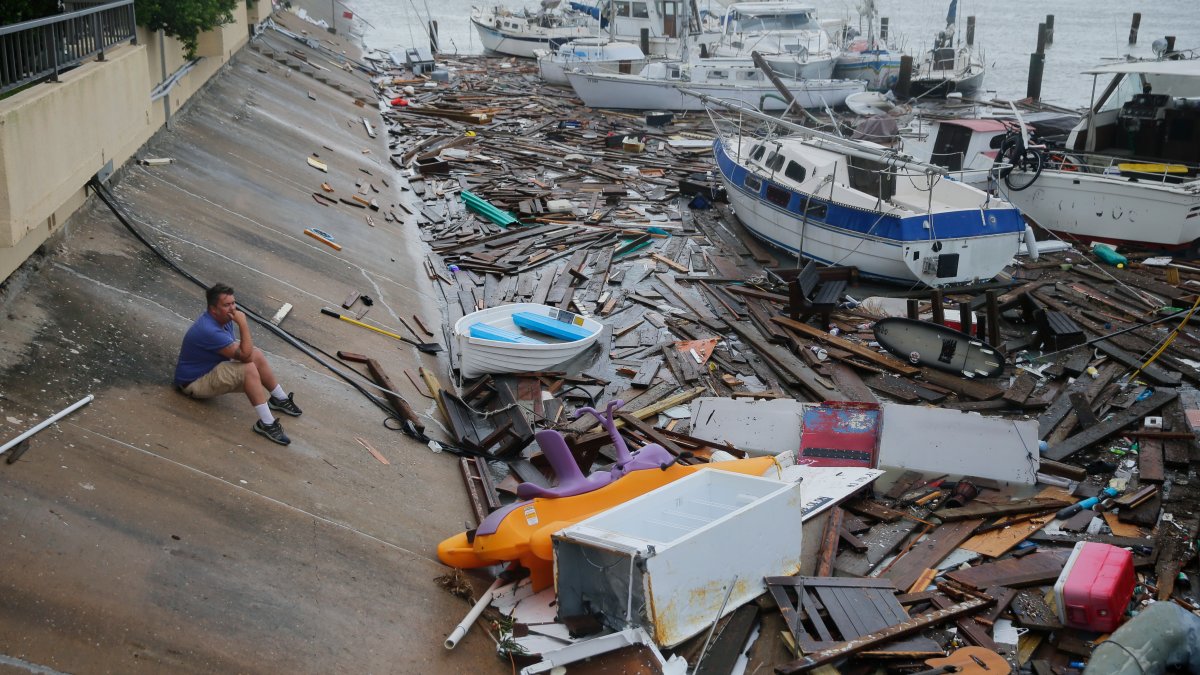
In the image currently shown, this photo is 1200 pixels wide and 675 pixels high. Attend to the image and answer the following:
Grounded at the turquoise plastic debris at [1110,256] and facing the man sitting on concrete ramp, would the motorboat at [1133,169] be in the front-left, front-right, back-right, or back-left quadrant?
back-right

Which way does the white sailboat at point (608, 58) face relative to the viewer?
to the viewer's left

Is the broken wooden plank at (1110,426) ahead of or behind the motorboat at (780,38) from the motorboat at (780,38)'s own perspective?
ahead

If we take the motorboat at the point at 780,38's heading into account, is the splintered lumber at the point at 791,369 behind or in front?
in front

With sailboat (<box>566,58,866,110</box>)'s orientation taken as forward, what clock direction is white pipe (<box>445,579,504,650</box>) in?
The white pipe is roughly at 9 o'clock from the sailboat.

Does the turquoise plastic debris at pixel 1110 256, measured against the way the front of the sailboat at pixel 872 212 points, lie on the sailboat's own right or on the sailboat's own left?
on the sailboat's own right

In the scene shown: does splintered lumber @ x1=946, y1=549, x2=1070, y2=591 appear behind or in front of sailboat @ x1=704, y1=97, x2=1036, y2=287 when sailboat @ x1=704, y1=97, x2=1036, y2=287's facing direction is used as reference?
behind

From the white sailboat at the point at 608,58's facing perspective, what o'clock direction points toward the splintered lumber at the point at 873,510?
The splintered lumber is roughly at 9 o'clock from the white sailboat.

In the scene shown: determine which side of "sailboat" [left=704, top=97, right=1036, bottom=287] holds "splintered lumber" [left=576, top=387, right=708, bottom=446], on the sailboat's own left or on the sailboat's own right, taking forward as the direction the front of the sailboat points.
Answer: on the sailboat's own left

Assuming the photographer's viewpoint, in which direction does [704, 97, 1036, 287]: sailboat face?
facing away from the viewer and to the left of the viewer

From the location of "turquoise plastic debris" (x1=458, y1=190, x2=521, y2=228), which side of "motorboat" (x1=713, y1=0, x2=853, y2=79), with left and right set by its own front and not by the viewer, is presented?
front

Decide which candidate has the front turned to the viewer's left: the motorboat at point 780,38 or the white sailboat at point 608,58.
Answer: the white sailboat at point 608,58

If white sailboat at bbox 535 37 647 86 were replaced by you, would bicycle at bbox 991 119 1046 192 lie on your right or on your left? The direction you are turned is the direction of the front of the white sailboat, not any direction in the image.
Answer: on your left

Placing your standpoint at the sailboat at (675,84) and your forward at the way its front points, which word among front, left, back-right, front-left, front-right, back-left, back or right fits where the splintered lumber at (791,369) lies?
left

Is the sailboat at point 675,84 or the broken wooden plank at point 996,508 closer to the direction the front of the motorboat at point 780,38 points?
the broken wooden plank

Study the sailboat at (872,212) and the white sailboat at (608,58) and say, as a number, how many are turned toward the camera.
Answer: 0

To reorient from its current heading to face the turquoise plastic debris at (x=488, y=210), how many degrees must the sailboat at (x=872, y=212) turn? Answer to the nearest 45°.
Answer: approximately 45° to its left

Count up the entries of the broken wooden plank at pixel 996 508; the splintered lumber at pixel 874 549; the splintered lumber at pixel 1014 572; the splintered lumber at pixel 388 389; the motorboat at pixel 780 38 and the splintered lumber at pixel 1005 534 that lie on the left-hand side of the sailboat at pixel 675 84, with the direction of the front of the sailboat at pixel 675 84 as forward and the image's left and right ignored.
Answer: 5

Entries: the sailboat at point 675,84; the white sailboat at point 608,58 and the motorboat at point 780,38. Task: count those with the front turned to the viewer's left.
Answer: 2
